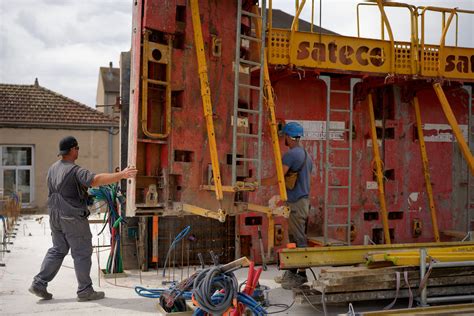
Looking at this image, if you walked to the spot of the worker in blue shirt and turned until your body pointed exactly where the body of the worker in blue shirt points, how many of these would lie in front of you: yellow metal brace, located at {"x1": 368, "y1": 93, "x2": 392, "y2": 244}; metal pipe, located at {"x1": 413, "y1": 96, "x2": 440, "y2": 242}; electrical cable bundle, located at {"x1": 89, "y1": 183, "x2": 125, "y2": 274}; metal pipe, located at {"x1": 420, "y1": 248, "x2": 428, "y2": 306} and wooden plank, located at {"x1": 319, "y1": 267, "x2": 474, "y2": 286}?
1

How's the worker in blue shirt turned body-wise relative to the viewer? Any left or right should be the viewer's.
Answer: facing to the left of the viewer

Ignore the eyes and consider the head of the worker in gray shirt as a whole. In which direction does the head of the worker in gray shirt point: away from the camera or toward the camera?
away from the camera

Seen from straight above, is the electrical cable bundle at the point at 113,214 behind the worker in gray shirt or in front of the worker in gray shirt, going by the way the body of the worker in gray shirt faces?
in front

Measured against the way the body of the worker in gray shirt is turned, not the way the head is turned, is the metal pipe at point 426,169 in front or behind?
in front

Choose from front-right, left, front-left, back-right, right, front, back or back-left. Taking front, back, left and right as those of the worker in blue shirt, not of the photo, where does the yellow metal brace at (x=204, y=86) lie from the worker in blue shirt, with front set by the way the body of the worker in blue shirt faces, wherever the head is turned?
front-left

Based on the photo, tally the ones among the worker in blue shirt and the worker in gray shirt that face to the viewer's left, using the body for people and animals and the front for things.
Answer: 1

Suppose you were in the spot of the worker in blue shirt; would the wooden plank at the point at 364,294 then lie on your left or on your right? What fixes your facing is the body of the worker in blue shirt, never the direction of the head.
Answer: on your left

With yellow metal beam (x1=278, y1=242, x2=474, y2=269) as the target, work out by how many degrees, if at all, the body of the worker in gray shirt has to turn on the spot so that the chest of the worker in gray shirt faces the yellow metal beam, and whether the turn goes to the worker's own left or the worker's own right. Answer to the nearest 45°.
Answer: approximately 45° to the worker's own right

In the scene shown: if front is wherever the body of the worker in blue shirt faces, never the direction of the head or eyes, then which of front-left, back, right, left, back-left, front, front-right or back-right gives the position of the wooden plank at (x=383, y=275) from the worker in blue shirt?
back-left

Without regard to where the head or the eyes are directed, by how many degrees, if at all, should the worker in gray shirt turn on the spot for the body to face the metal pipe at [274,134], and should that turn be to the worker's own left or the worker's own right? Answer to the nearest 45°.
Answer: approximately 45° to the worker's own right

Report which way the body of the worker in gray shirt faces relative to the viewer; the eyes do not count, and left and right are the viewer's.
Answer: facing away from the viewer and to the right of the viewer
